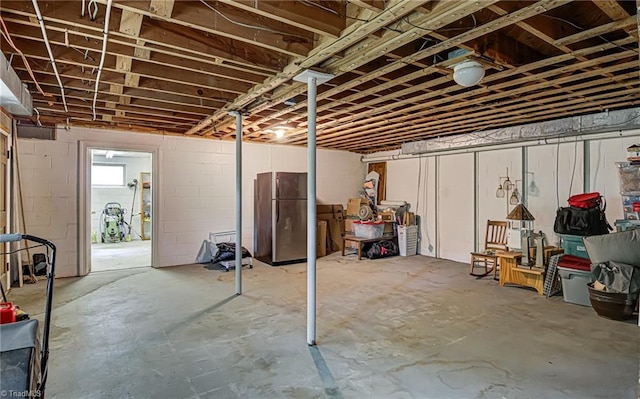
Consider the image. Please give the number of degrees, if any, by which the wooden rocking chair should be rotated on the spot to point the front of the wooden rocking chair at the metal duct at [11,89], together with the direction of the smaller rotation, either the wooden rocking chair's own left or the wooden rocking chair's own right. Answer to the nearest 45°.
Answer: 0° — it already faces it

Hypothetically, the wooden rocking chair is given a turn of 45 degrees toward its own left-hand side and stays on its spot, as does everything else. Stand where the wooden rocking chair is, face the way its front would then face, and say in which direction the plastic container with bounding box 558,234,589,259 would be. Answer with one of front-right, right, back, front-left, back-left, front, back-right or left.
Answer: front-left

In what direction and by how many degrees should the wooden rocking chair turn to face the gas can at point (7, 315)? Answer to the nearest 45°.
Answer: approximately 45° to its left

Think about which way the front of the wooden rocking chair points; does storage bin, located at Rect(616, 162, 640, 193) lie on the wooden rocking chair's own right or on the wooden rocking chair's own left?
on the wooden rocking chair's own left

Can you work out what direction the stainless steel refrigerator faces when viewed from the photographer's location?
facing the viewer and to the right of the viewer

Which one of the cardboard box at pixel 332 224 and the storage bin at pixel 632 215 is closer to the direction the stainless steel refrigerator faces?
the storage bin

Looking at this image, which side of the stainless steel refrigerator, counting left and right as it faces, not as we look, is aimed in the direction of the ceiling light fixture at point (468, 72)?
front

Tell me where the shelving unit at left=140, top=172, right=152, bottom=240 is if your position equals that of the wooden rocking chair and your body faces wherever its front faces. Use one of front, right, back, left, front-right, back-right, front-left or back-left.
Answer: front-right

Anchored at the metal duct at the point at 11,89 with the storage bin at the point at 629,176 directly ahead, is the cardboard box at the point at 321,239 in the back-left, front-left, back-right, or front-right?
front-left

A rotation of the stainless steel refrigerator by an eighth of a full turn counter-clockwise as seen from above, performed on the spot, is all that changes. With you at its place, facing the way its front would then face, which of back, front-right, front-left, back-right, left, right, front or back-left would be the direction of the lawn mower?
right

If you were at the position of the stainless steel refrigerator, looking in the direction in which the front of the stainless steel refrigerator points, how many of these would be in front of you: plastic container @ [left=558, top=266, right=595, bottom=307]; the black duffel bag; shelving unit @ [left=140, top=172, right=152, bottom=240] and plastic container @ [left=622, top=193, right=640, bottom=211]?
3

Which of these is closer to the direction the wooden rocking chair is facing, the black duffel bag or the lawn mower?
the lawn mower

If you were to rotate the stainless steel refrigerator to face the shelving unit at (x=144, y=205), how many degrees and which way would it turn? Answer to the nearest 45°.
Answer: approximately 180°

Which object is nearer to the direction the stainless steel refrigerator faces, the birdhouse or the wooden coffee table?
the birdhouse

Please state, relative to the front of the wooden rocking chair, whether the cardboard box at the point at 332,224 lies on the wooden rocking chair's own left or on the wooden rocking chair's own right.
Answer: on the wooden rocking chair's own right

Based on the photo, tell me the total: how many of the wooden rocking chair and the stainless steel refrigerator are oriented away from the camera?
0
